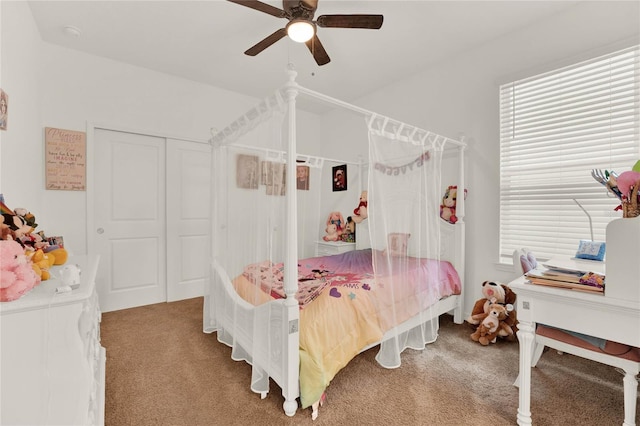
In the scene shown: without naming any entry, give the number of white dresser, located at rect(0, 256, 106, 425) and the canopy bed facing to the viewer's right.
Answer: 1

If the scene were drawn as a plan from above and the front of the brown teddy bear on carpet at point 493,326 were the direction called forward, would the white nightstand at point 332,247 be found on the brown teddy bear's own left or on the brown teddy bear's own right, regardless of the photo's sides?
on the brown teddy bear's own right

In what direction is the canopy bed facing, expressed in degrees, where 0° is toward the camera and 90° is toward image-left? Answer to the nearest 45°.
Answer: approximately 45°

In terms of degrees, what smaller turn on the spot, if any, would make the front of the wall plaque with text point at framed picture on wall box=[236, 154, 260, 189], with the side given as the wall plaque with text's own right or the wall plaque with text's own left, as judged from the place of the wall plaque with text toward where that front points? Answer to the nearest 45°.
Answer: approximately 45° to the wall plaque with text's own left

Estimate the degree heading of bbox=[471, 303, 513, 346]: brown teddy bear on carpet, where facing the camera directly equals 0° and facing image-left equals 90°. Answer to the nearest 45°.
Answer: approximately 45°

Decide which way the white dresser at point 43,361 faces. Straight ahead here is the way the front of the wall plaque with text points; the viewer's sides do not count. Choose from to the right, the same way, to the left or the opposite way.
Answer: to the left

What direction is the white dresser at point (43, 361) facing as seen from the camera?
to the viewer's right

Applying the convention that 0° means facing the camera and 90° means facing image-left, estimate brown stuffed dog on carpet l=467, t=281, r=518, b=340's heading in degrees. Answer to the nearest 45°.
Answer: approximately 45°
